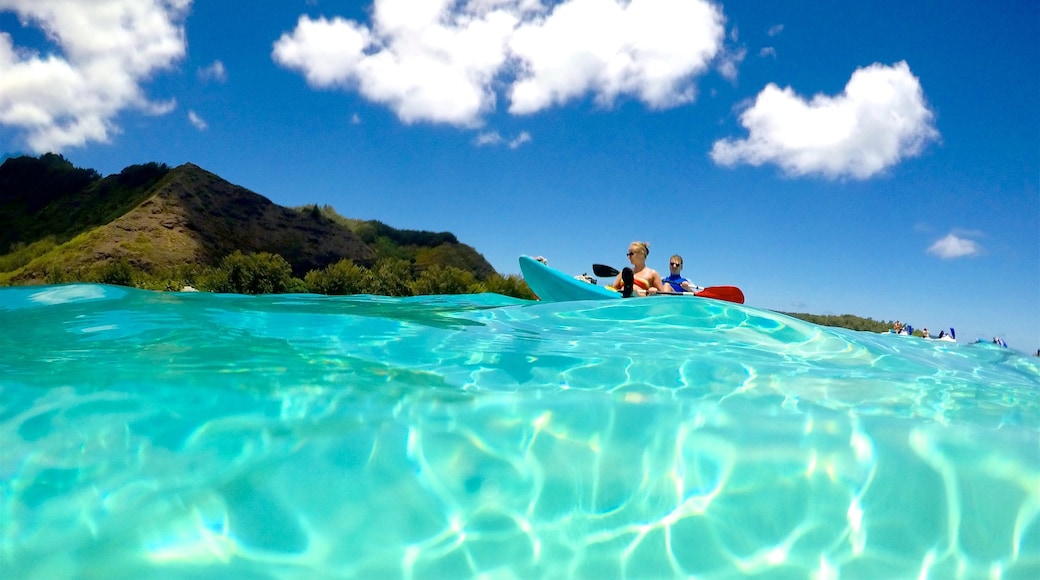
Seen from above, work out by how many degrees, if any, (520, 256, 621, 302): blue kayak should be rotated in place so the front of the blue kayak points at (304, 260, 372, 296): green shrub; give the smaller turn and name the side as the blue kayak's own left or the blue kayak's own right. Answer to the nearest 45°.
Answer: approximately 90° to the blue kayak's own right

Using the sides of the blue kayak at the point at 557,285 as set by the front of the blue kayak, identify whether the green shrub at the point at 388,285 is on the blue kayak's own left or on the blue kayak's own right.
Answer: on the blue kayak's own right

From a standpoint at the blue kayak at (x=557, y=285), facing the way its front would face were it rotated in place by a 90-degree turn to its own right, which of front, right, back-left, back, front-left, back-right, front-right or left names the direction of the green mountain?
front

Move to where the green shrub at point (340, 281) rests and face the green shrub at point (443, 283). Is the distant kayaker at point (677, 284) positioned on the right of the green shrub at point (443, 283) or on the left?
right

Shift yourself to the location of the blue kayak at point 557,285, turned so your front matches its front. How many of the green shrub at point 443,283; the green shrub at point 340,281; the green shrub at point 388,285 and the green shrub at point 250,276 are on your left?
0

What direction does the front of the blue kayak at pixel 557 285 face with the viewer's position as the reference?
facing the viewer and to the left of the viewer

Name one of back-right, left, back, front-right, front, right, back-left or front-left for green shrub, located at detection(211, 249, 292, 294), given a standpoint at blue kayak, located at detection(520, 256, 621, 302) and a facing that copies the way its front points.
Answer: right

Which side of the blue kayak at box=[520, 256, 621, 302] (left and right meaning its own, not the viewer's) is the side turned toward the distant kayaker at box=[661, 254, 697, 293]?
back
